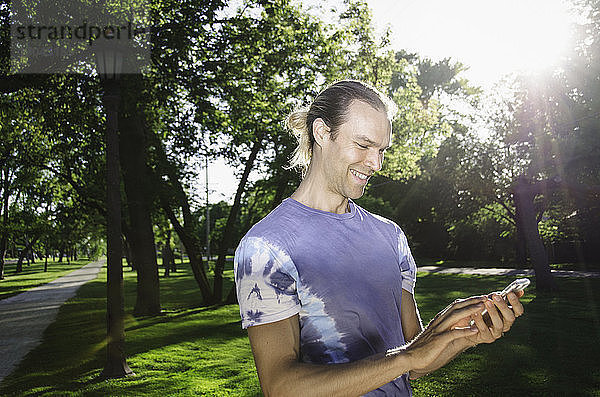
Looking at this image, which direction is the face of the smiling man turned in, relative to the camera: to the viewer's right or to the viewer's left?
to the viewer's right

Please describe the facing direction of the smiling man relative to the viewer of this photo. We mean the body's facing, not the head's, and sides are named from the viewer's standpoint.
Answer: facing the viewer and to the right of the viewer
